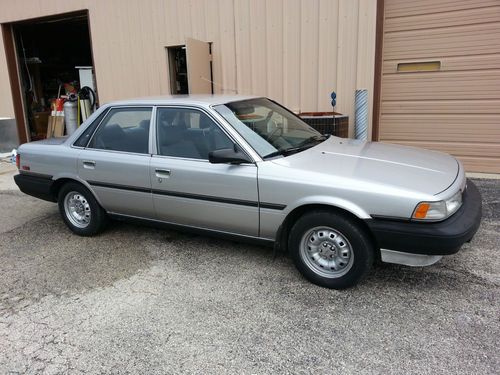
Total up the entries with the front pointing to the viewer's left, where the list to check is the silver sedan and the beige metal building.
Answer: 0

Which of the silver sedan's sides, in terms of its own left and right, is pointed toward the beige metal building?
left

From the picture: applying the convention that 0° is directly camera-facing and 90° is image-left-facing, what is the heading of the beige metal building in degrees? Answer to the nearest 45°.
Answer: approximately 0°

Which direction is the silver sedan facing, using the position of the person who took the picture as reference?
facing the viewer and to the right of the viewer
